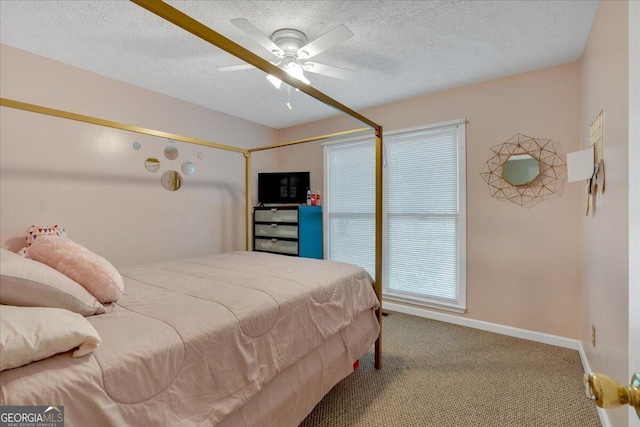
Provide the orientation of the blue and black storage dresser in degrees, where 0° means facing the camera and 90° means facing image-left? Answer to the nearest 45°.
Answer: approximately 45°

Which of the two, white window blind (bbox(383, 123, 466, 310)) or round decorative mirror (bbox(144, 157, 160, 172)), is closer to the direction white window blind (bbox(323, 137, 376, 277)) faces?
the round decorative mirror

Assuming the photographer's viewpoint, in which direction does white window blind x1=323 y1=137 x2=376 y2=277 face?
facing the viewer and to the left of the viewer

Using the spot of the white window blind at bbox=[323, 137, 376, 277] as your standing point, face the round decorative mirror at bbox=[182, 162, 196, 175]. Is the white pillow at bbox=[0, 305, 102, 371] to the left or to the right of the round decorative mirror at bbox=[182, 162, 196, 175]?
left

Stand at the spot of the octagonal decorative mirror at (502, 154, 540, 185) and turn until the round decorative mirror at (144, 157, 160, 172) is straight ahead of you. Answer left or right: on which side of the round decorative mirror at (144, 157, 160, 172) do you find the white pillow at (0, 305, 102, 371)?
left

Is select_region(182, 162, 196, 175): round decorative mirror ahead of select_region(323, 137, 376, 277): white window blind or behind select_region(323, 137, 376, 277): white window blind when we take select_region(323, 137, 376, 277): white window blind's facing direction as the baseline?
ahead

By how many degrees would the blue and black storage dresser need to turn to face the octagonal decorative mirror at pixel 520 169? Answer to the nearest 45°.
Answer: approximately 90° to its left

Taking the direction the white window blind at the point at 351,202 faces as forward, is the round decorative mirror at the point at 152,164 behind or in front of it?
in front

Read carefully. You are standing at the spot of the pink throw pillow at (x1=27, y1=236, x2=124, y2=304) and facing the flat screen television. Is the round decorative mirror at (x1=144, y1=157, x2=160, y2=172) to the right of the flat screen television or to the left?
left

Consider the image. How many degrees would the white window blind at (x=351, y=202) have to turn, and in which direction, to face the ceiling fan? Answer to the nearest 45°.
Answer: approximately 45° to its left

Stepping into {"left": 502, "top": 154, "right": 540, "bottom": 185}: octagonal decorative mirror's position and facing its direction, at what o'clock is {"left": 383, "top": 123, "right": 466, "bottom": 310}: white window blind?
The white window blind is roughly at 3 o'clock from the octagonal decorative mirror.
